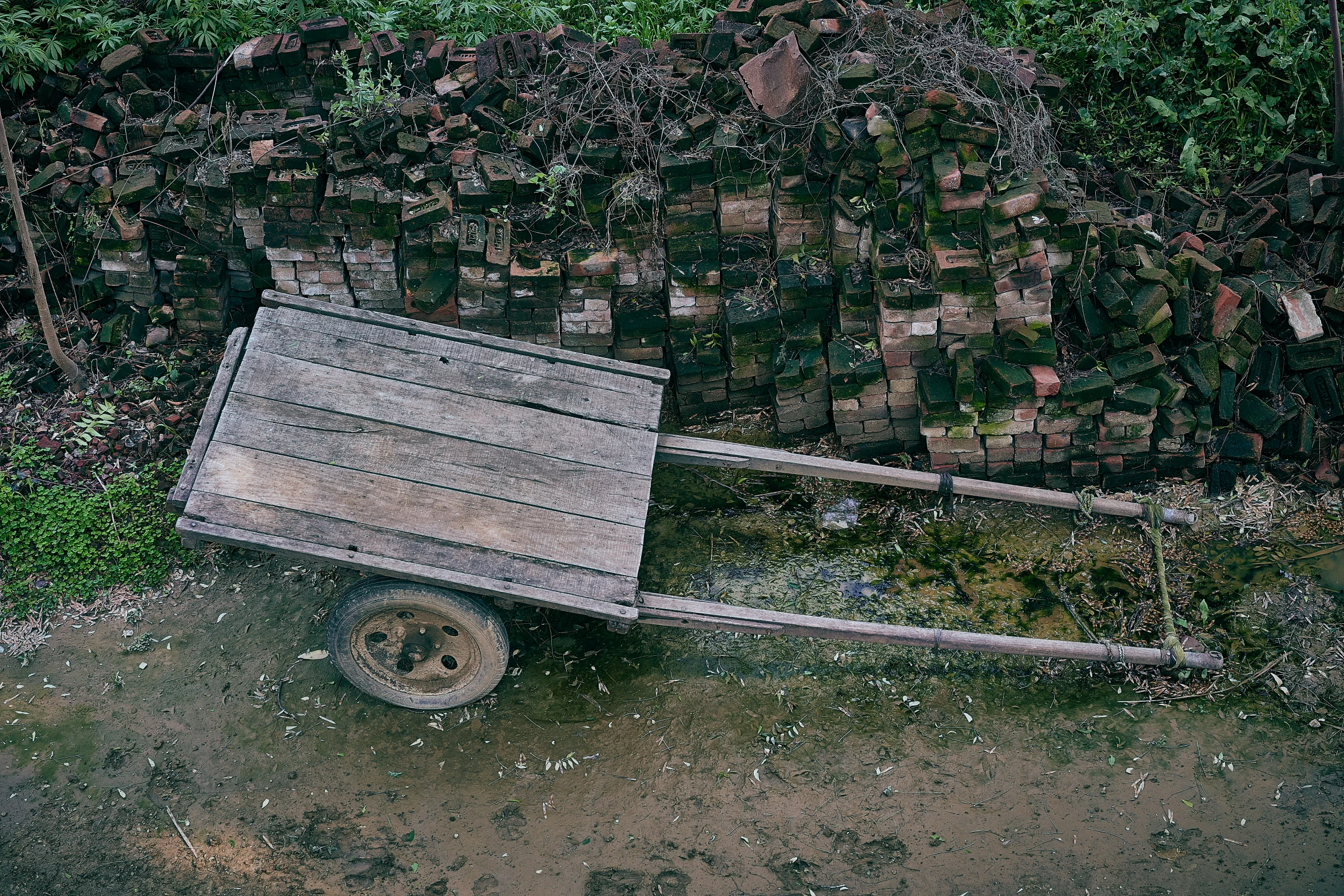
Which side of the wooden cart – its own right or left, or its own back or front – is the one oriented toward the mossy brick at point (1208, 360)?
front

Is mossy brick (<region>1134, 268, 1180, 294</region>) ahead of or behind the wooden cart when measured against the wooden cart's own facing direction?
ahead

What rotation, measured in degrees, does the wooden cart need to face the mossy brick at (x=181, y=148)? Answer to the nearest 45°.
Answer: approximately 135° to its left

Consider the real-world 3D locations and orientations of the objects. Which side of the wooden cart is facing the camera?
right

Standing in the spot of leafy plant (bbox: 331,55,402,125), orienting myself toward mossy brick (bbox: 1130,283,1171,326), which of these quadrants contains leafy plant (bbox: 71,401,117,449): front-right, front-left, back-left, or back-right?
back-right

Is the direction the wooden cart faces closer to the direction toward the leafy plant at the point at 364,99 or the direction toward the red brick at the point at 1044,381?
the red brick

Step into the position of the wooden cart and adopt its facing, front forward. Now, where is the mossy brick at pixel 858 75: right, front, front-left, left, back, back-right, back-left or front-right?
front-left

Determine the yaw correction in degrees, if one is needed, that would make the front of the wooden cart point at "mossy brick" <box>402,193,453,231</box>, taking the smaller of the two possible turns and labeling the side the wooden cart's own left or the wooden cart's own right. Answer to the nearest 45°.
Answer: approximately 90° to the wooden cart's own left

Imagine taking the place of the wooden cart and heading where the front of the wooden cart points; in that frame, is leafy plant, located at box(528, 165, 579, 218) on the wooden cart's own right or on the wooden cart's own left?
on the wooden cart's own left

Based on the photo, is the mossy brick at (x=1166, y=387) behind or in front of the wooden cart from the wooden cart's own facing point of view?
in front
